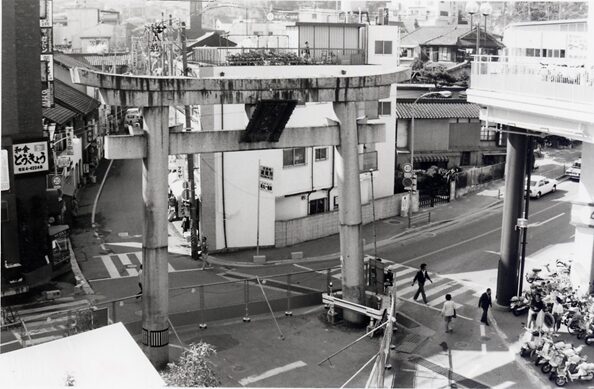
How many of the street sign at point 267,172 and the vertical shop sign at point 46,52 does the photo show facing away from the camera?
0

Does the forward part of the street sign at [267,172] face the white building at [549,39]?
no

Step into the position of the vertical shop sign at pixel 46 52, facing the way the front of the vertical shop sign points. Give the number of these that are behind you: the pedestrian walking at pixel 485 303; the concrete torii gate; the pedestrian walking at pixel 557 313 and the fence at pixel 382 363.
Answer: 0

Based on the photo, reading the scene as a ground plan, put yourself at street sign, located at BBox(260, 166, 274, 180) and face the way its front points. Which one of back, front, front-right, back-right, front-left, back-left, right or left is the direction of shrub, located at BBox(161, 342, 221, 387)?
front

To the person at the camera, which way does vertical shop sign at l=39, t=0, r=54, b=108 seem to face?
facing the viewer

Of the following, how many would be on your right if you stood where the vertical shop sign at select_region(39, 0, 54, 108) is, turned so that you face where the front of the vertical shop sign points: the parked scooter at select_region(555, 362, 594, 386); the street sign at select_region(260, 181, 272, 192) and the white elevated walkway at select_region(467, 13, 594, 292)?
0

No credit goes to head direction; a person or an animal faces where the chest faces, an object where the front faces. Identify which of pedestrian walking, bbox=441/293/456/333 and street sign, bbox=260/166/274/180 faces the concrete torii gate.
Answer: the street sign
